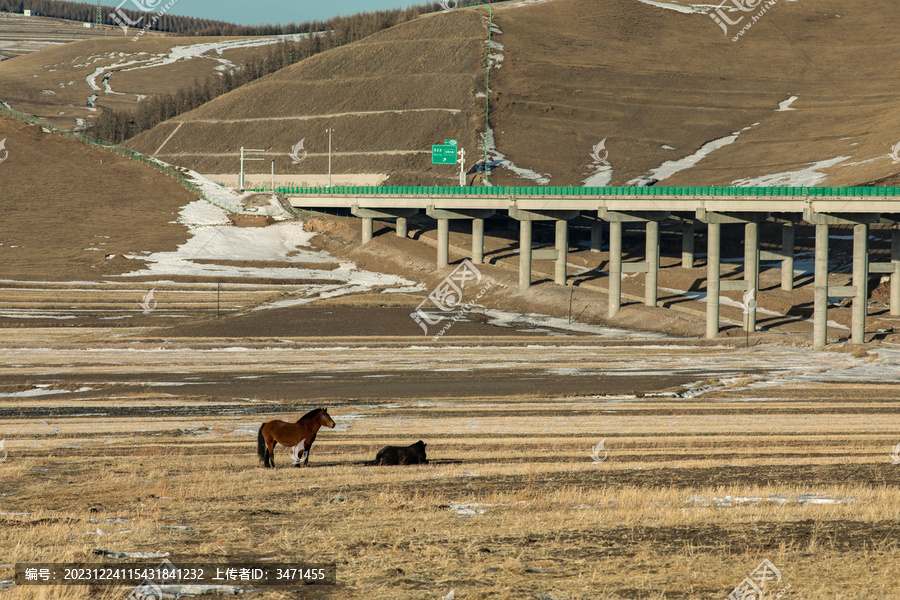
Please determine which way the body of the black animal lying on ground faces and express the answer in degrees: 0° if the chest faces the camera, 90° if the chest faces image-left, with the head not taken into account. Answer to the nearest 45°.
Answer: approximately 270°

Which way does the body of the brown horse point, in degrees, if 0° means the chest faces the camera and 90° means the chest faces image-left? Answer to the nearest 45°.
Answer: approximately 270°
